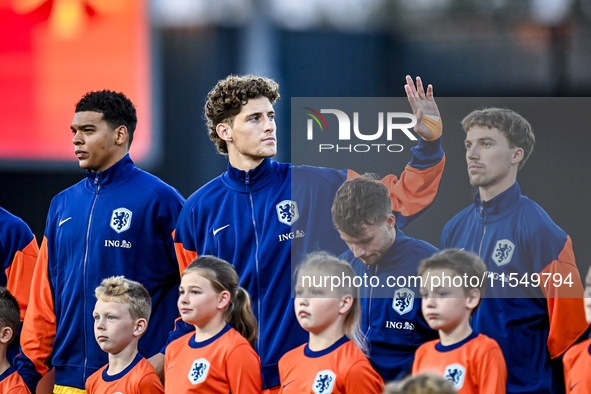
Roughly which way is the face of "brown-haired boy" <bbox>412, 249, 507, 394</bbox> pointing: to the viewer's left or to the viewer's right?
to the viewer's left

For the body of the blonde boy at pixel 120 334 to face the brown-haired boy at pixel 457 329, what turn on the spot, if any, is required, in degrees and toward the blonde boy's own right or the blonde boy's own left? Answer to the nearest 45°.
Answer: approximately 90° to the blonde boy's own left

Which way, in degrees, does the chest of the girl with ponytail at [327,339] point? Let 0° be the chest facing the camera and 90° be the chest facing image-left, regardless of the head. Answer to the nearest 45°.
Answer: approximately 45°

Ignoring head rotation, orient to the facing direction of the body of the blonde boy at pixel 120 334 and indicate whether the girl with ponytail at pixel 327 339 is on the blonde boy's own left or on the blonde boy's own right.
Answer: on the blonde boy's own left
